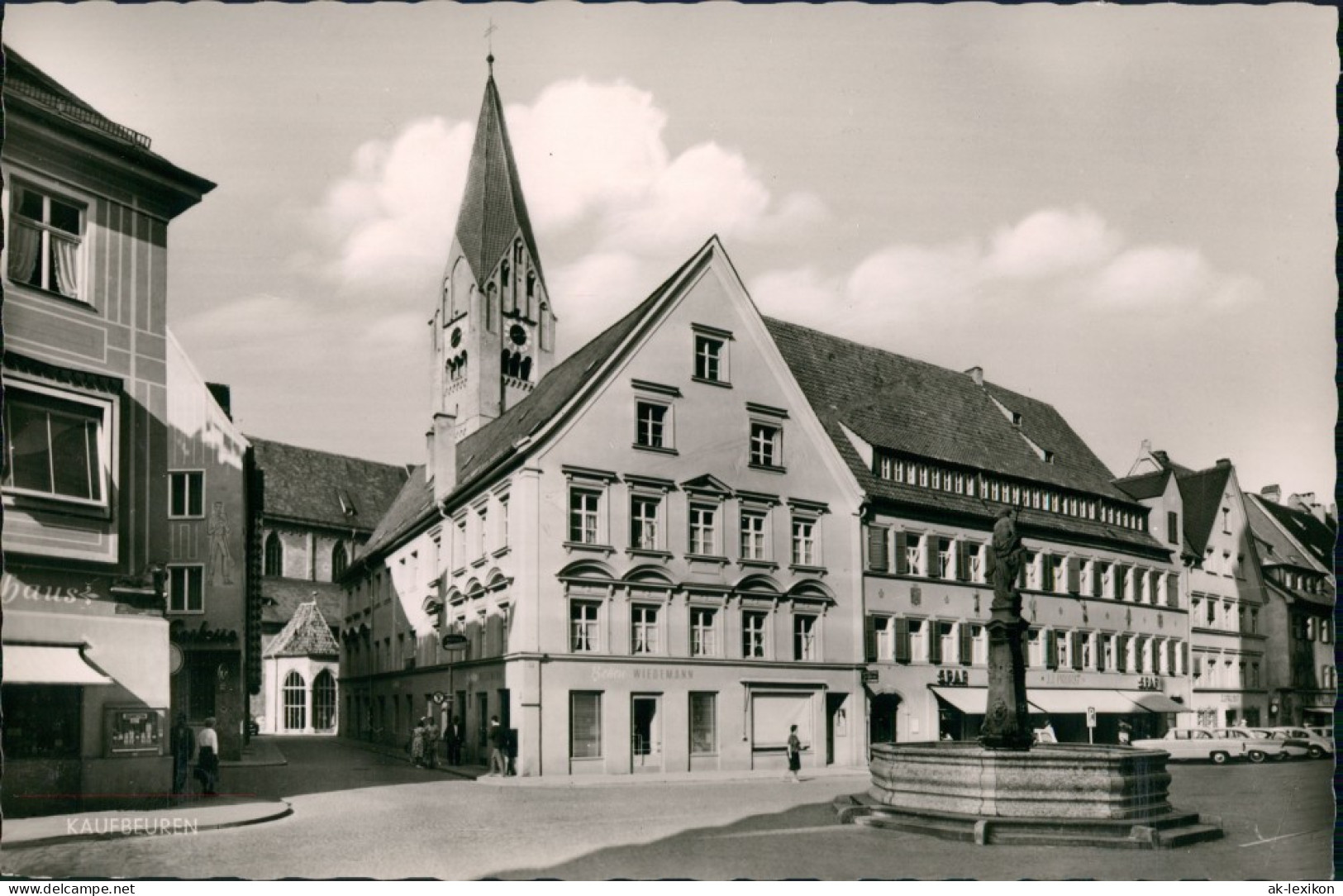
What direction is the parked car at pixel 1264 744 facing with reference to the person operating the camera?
facing away from the viewer and to the left of the viewer

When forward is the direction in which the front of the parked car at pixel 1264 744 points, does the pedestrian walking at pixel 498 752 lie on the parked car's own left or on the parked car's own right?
on the parked car's own left

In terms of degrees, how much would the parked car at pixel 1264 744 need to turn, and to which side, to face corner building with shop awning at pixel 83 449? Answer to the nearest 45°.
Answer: approximately 90° to its left

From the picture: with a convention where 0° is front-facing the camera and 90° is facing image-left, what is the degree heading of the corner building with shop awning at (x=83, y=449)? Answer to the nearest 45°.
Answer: approximately 315°

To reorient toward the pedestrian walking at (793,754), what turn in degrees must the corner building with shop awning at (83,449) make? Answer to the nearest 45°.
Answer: approximately 90° to its left
